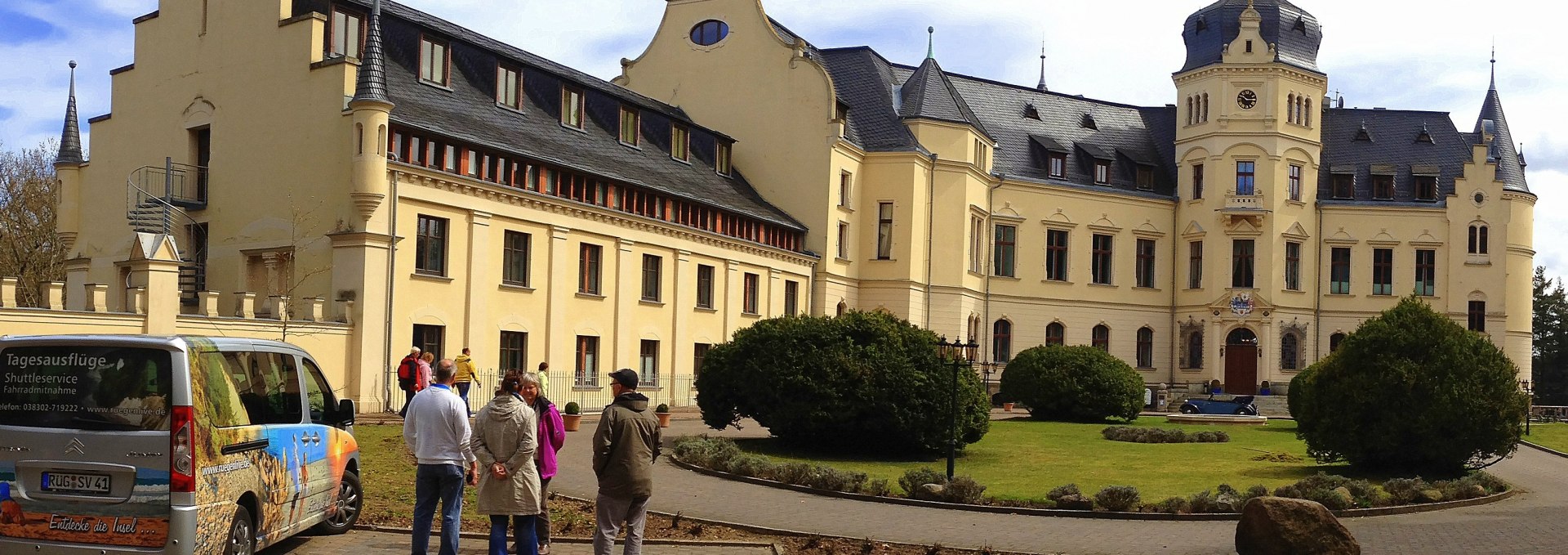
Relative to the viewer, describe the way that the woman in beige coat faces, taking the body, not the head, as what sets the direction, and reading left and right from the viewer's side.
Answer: facing away from the viewer

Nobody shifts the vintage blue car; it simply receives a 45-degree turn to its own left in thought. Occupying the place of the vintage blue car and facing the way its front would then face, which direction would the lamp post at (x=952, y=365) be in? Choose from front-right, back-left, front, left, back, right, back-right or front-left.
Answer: front-left

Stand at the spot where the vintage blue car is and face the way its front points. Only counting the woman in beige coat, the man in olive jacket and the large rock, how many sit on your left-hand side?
3

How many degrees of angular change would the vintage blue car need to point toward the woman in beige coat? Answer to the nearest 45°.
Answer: approximately 90° to its left

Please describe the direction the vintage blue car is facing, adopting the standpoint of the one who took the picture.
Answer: facing to the left of the viewer

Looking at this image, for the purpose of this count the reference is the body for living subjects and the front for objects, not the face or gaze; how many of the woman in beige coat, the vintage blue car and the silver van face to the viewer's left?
1
